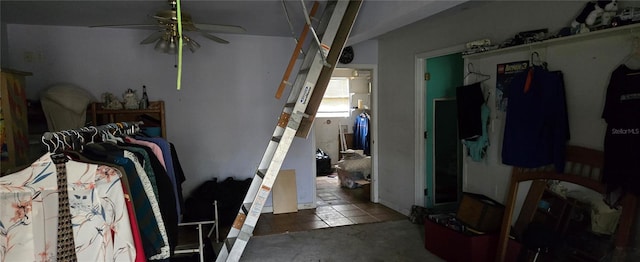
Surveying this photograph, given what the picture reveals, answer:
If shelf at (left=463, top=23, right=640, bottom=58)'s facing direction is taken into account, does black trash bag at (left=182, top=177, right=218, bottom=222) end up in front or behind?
in front

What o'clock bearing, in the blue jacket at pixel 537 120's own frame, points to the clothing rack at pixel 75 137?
The clothing rack is roughly at 12 o'clock from the blue jacket.

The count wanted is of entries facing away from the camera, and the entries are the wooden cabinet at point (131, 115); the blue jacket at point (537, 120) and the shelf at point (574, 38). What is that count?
0

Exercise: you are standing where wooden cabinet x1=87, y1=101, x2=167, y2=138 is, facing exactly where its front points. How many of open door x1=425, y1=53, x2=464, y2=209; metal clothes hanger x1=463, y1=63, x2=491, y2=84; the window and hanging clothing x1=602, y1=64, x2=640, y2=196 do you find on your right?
0

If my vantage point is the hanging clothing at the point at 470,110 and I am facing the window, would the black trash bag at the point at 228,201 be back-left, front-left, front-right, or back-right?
front-left

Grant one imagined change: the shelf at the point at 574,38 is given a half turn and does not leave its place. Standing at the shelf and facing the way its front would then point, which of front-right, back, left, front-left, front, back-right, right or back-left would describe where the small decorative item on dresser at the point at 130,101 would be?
back-left

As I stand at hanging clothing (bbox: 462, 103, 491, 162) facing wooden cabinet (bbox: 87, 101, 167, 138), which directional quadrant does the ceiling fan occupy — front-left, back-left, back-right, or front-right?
front-left

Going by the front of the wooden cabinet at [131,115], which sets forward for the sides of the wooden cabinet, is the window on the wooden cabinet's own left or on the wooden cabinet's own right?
on the wooden cabinet's own left

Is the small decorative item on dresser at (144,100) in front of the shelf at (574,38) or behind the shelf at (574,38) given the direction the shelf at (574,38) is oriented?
in front

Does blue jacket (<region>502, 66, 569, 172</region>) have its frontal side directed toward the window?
no

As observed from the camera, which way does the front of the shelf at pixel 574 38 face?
facing the viewer and to the left of the viewer

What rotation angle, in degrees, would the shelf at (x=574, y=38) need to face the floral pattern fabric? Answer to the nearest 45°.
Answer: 0° — it already faces it

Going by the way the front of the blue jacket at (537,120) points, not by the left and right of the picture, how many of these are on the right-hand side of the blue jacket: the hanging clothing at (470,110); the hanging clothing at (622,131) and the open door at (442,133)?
2

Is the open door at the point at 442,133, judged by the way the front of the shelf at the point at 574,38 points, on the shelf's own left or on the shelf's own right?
on the shelf's own right

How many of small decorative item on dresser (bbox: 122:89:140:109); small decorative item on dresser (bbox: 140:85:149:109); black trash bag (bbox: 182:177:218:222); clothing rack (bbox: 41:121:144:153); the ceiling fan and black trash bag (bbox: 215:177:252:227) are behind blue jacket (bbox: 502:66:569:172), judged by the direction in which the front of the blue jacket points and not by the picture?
0

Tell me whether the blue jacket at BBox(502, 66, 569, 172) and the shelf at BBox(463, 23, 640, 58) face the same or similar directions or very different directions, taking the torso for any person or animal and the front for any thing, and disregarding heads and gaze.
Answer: same or similar directions

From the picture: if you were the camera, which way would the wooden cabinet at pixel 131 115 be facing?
facing the viewer

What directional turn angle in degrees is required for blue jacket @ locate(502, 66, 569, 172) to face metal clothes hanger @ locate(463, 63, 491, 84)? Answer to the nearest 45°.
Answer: approximately 90° to its right

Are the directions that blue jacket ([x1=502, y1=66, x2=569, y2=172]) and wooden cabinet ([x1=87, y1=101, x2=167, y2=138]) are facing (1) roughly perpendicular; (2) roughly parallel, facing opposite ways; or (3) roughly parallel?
roughly perpendicular

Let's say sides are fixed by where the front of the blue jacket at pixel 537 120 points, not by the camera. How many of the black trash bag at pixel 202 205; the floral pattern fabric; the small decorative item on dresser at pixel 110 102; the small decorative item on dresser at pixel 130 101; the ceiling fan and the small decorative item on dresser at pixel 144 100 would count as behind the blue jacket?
0

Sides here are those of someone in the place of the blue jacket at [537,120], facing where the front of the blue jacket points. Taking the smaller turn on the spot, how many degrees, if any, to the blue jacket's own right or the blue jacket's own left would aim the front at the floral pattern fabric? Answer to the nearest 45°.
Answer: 0° — it already faces it
